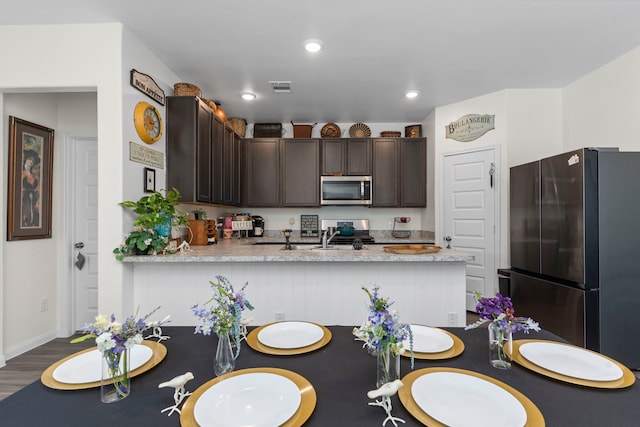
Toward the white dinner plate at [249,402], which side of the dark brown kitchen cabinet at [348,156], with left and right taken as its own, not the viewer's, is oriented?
front

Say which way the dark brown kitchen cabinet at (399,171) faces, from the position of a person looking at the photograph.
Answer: facing the viewer

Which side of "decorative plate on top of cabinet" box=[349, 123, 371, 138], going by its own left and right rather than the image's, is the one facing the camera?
front

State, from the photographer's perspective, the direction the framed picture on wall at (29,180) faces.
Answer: facing the viewer and to the right of the viewer

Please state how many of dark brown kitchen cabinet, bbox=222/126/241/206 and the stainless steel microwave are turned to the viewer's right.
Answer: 1

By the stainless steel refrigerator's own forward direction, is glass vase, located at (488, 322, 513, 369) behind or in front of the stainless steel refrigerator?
in front

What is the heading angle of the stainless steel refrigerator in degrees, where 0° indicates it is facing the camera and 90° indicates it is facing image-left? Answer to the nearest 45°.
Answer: approximately 45°

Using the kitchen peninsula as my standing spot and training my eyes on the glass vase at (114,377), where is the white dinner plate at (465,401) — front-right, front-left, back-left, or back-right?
front-left

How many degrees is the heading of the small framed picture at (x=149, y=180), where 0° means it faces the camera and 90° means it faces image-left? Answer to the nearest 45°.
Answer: approximately 315°

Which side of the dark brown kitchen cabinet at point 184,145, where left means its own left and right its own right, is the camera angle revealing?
right

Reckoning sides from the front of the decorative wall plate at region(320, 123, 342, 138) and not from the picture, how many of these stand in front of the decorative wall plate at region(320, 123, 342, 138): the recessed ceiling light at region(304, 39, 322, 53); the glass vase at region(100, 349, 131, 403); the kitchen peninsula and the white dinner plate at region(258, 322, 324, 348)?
4

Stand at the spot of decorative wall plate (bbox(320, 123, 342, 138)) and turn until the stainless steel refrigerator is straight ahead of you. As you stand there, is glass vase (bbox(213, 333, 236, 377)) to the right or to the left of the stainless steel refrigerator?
right

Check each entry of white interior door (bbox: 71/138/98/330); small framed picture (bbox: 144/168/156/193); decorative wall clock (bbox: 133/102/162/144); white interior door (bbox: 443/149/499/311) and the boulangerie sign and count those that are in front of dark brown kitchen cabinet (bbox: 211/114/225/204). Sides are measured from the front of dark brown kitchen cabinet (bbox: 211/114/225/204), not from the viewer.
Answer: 2

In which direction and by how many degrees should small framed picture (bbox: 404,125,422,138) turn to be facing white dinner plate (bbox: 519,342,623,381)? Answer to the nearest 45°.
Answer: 0° — it already faces it

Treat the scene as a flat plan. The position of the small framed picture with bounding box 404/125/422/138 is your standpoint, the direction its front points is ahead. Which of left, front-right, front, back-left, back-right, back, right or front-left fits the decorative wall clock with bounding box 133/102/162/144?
front-right

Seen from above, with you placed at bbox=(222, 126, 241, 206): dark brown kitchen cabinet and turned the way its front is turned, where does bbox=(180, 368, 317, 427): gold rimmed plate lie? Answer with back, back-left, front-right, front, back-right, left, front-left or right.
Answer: right

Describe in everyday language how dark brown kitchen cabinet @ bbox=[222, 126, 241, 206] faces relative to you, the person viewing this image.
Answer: facing to the right of the viewer
